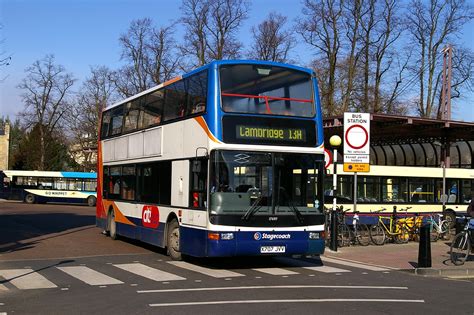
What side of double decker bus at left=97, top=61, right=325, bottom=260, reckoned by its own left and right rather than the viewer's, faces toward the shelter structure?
left

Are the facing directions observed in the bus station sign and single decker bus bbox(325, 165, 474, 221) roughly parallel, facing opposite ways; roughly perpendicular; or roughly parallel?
roughly perpendicular

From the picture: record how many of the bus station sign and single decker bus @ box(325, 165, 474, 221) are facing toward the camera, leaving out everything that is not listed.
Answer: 1

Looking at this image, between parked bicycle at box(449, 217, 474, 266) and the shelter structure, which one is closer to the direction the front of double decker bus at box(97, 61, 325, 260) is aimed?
the parked bicycle

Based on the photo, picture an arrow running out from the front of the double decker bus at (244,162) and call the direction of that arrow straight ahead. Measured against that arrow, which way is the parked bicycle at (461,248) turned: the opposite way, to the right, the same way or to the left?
to the right

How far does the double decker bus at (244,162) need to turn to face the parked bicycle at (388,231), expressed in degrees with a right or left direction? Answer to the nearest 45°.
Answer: approximately 90° to its left

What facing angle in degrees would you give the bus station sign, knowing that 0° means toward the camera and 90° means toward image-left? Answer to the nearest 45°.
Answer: approximately 0°
